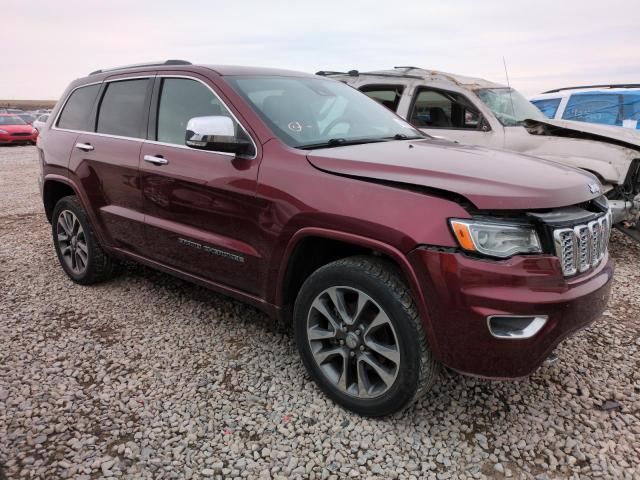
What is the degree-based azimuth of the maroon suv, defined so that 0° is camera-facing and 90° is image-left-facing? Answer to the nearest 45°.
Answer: approximately 315°

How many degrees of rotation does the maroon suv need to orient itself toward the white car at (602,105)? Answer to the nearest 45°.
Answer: approximately 90° to its left

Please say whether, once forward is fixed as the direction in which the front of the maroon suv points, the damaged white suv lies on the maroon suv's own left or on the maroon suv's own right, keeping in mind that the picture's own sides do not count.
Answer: on the maroon suv's own left

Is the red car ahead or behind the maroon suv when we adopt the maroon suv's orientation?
behind
